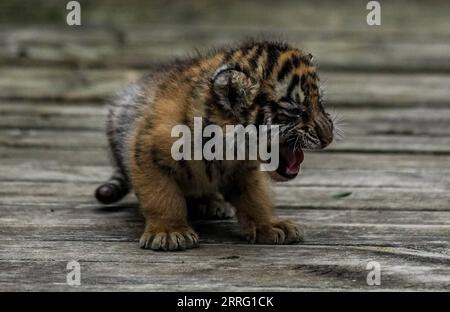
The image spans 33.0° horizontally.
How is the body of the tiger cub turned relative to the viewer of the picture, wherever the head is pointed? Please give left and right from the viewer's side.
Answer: facing the viewer and to the right of the viewer

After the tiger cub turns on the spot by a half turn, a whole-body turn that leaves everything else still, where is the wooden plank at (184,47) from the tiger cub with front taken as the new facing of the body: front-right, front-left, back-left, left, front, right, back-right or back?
front-right
